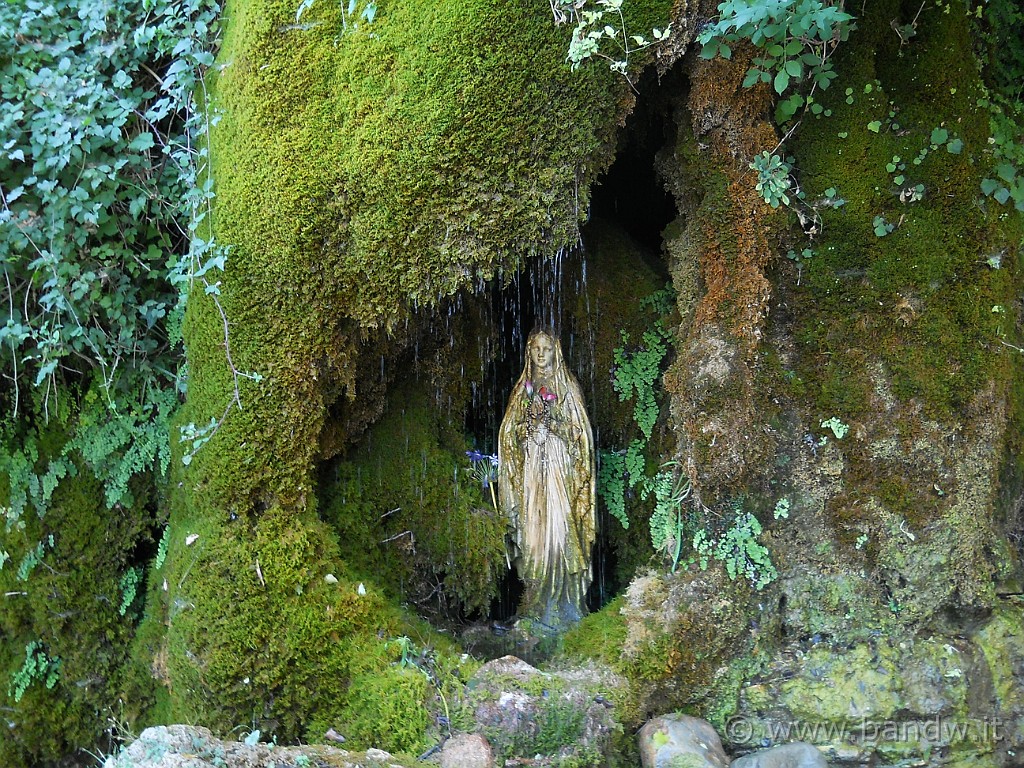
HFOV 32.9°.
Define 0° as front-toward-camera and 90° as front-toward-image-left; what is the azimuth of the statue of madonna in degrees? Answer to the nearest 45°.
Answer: approximately 0°

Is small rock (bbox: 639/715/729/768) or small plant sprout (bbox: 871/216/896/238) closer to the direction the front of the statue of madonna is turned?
the small rock

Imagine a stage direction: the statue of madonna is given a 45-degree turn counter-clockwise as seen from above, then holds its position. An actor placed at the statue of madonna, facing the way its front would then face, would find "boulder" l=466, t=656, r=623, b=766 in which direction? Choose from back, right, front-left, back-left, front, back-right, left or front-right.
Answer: front-right

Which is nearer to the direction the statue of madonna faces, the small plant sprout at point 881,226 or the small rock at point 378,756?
the small rock

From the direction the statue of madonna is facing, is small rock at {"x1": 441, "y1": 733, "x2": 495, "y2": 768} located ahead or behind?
ahead

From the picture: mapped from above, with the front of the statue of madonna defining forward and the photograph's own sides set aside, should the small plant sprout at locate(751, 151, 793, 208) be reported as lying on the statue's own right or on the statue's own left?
on the statue's own left

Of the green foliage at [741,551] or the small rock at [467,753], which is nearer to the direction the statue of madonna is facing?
the small rock
